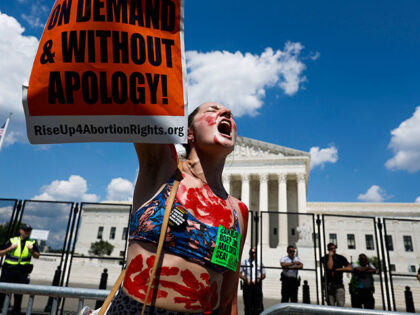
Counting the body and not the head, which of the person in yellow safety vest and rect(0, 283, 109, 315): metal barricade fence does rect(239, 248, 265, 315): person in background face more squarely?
the metal barricade fence

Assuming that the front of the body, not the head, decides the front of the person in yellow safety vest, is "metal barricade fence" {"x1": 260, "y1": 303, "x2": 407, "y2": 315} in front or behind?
in front

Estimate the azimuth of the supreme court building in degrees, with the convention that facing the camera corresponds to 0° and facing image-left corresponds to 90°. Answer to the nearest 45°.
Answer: approximately 0°

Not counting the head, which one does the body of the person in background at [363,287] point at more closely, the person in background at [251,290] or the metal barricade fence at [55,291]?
the metal barricade fence

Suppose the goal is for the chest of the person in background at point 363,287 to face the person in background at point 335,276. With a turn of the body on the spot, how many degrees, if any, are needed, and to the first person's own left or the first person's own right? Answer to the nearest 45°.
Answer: approximately 45° to the first person's own right

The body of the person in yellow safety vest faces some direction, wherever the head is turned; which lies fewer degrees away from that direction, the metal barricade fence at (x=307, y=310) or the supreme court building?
the metal barricade fence

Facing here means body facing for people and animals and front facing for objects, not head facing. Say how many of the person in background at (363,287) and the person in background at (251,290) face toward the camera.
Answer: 2

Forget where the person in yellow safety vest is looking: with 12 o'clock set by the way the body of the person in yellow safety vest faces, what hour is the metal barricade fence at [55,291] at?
The metal barricade fence is roughly at 12 o'clock from the person in yellow safety vest.

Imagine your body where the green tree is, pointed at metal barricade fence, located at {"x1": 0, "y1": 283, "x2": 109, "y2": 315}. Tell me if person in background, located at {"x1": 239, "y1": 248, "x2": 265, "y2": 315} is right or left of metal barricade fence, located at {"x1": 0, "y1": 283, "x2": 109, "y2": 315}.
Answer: left

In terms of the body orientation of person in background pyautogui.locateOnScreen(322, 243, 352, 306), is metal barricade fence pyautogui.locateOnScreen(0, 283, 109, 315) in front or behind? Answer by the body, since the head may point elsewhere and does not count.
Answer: in front
